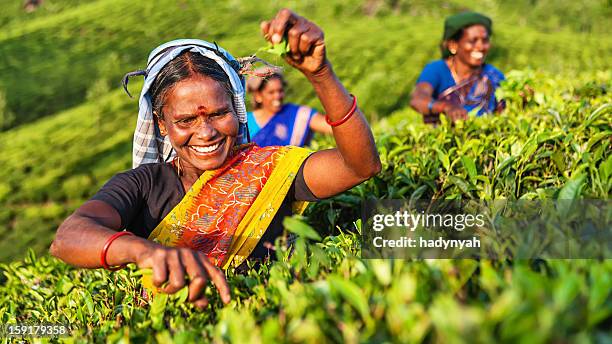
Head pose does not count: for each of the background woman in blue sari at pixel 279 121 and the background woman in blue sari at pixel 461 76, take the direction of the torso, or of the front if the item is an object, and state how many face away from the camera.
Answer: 0

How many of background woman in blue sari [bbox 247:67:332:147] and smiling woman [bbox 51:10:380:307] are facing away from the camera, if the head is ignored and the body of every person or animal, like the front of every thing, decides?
0

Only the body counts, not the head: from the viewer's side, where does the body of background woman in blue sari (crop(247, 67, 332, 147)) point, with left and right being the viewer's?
facing the viewer and to the right of the viewer

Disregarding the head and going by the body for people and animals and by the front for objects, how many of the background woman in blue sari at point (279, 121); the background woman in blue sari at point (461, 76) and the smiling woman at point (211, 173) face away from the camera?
0

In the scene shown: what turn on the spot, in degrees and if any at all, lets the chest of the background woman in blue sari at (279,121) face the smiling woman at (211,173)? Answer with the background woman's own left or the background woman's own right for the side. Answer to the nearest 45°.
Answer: approximately 45° to the background woman's own right

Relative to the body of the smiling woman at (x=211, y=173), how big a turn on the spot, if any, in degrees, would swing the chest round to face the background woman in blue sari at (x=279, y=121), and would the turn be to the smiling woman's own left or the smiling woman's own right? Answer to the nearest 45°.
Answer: approximately 180°

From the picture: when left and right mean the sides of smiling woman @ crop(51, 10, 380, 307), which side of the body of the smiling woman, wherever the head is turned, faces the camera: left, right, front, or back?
front

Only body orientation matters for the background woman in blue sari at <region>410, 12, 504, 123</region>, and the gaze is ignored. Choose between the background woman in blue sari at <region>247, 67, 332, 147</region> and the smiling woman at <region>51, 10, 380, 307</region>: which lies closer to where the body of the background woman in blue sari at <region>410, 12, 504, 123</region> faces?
the smiling woman

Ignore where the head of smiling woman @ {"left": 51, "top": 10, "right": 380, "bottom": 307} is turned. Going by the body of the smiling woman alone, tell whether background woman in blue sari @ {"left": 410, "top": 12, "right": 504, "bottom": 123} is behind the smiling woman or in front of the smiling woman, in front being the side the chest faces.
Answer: behind
